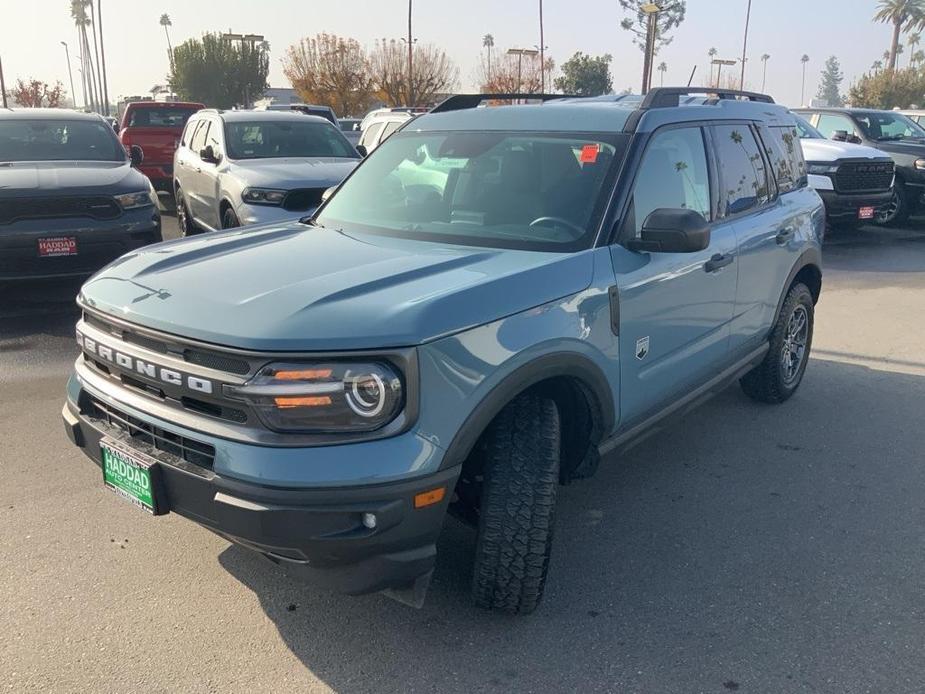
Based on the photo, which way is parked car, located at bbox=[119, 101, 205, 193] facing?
away from the camera

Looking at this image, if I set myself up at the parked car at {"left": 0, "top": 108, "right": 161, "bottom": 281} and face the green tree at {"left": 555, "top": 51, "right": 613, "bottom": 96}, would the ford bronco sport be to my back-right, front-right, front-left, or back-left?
back-right

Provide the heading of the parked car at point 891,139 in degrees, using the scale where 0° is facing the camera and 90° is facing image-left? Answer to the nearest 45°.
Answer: approximately 315°

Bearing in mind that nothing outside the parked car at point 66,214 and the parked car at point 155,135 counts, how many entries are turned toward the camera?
1

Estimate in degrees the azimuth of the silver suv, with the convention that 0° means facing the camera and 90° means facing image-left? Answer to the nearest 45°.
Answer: approximately 315°

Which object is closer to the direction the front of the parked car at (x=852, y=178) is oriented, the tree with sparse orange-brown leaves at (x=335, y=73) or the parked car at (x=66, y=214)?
the parked car

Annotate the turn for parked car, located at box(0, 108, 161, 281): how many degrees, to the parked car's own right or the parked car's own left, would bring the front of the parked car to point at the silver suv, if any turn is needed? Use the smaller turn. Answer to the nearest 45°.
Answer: approximately 135° to the parked car's own left

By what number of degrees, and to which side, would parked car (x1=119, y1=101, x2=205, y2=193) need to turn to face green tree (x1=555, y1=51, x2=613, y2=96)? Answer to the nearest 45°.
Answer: approximately 45° to its right

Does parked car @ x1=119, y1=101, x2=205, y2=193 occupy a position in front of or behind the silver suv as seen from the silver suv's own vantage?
behind

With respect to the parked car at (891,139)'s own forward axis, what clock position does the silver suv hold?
The silver suv is roughly at 3 o'clock from the parked car.
